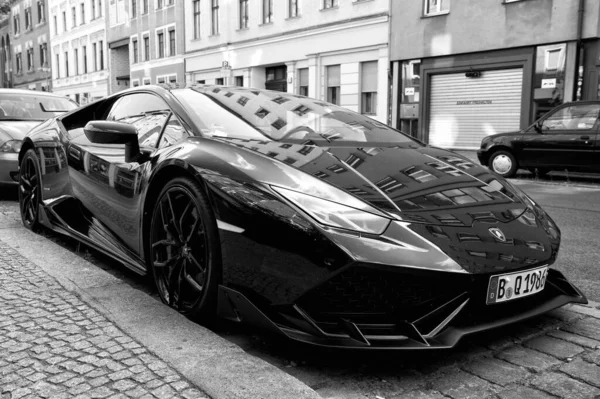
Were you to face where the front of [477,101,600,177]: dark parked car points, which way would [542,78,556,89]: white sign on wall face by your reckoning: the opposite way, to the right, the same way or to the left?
to the left

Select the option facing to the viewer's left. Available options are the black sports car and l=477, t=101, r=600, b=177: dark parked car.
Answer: the dark parked car

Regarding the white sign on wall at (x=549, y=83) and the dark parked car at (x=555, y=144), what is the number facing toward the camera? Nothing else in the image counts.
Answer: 1

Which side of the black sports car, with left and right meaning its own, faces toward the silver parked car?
back

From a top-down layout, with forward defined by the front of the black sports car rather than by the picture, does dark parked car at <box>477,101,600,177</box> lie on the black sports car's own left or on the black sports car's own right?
on the black sports car's own left

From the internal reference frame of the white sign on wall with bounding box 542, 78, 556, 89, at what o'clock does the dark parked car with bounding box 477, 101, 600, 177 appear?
The dark parked car is roughly at 12 o'clock from the white sign on wall.

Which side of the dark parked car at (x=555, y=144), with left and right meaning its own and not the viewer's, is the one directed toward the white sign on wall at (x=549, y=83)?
right

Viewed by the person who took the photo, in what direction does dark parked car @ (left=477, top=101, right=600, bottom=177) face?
facing to the left of the viewer

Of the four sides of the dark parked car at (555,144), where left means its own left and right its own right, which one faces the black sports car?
left

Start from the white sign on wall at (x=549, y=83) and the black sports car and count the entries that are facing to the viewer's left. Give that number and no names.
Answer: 0

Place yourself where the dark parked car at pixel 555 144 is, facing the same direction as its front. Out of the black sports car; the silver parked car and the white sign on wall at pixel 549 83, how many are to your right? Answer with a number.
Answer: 1

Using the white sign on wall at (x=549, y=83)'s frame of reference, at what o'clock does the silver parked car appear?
The silver parked car is roughly at 1 o'clock from the white sign on wall.

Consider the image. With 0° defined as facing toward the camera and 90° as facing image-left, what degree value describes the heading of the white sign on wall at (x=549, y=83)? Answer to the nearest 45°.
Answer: approximately 0°

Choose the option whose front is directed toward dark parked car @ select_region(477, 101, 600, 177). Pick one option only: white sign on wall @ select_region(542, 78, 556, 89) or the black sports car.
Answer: the white sign on wall
